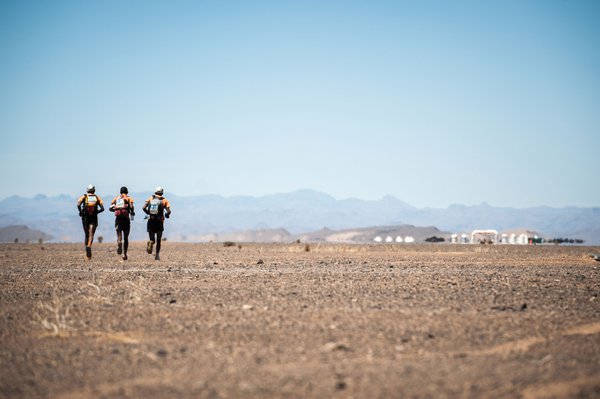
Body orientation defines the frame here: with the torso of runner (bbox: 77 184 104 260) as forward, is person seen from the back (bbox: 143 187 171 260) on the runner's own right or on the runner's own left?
on the runner's own right

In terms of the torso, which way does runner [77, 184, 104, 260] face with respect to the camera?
away from the camera

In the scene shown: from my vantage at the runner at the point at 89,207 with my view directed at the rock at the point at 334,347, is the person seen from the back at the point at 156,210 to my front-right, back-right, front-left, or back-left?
front-left

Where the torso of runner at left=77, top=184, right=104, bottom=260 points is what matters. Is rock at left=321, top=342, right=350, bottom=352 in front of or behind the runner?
behind
